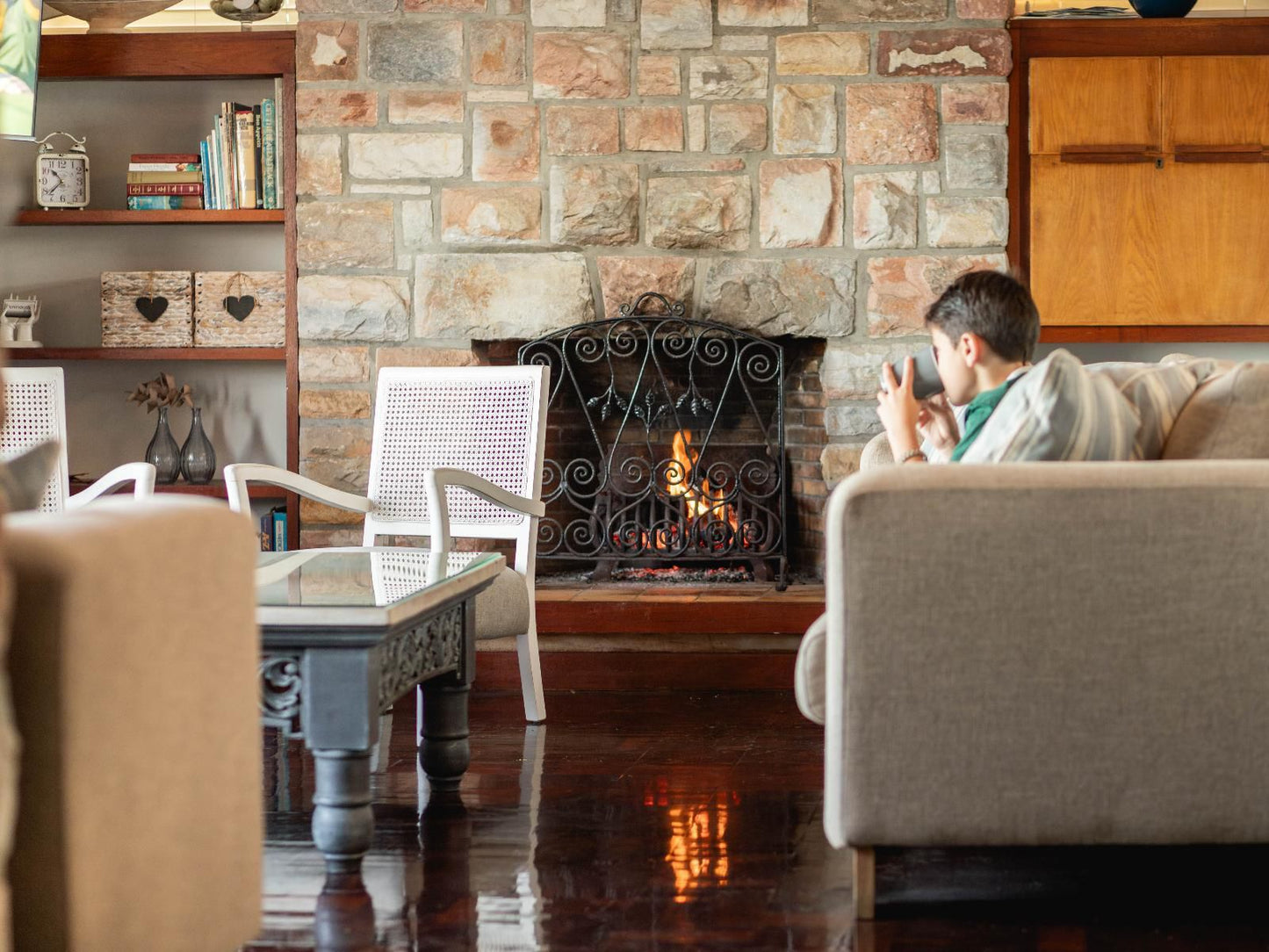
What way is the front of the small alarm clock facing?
toward the camera

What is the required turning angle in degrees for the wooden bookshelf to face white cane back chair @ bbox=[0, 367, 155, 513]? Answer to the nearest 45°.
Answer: approximately 45° to its right

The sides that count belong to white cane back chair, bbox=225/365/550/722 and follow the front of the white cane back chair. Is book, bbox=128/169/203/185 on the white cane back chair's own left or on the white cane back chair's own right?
on the white cane back chair's own right

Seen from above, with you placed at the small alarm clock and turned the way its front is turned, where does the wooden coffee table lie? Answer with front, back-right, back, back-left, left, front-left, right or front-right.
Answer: front

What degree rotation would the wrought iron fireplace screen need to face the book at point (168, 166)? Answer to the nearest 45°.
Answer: approximately 90° to its right

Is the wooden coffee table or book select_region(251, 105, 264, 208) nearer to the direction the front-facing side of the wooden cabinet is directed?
the wooden coffee table

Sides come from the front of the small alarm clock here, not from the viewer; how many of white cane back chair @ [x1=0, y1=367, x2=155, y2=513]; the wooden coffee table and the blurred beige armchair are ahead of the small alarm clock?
3

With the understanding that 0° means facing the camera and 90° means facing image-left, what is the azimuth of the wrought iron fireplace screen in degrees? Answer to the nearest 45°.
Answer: approximately 0°

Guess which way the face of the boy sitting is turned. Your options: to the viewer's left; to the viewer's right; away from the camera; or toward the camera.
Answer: to the viewer's left

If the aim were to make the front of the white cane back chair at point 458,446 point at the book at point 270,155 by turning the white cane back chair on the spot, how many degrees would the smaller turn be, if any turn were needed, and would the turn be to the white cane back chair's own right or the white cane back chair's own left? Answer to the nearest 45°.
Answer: approximately 90° to the white cane back chair's own right

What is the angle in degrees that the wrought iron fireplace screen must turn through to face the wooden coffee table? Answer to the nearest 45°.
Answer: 0° — it already faces it

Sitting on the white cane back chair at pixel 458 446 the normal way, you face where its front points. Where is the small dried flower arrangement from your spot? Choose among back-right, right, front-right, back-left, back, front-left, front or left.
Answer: right

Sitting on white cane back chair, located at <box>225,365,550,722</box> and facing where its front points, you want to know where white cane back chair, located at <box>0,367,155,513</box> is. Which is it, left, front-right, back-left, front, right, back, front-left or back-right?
front-right

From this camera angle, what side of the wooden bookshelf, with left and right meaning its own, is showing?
front
